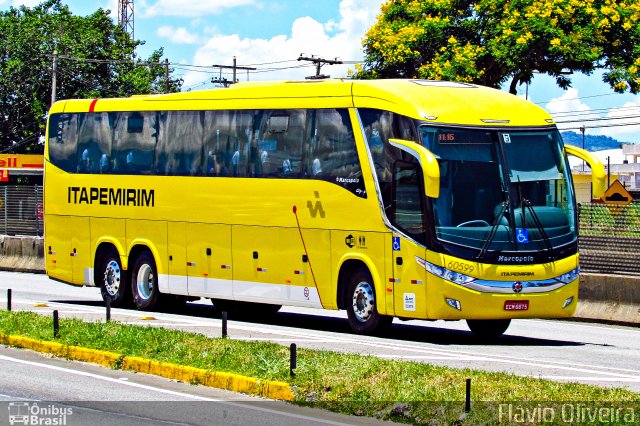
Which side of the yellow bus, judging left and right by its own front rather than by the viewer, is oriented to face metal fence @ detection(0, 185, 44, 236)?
back

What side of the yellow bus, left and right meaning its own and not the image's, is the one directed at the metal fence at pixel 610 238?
left

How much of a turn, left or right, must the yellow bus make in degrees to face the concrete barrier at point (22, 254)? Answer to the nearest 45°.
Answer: approximately 180°

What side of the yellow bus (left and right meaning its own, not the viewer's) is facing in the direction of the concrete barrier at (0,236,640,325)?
left

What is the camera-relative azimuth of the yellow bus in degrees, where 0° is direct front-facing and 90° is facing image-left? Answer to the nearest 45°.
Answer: approximately 315°

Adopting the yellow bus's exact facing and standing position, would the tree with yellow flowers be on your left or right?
on your left

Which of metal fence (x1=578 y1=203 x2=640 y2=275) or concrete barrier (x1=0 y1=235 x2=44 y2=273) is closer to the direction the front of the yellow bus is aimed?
the metal fence

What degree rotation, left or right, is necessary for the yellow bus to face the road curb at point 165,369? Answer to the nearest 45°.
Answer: approximately 90° to its right
